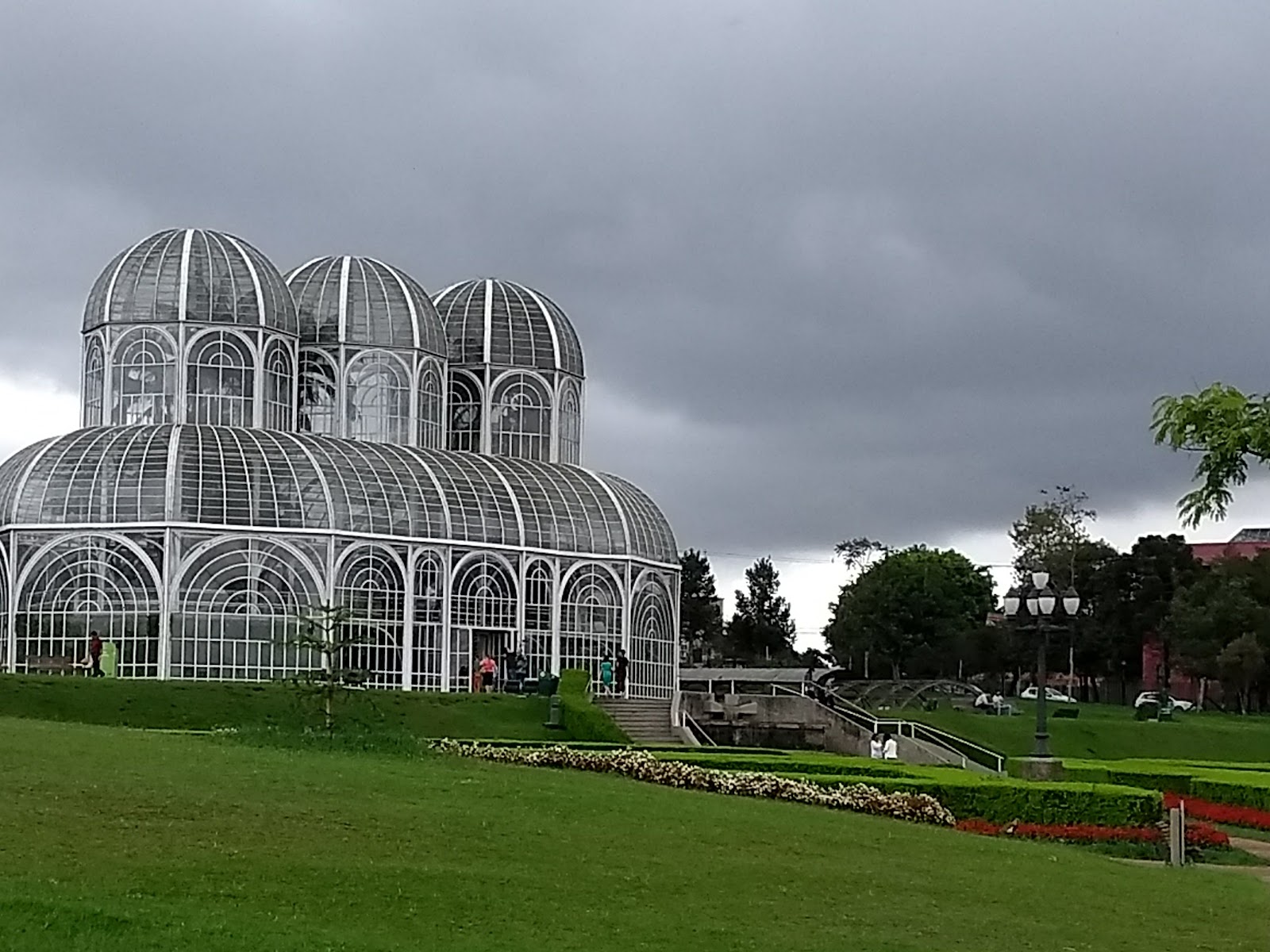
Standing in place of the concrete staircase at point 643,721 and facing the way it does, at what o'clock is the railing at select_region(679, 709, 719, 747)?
The railing is roughly at 8 o'clock from the concrete staircase.

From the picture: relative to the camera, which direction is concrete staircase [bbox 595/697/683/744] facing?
toward the camera

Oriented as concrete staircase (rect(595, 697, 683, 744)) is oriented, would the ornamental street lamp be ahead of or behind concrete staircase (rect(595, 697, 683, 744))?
ahead

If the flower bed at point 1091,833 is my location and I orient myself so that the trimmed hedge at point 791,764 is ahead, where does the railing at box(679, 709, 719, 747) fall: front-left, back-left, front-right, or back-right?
front-right

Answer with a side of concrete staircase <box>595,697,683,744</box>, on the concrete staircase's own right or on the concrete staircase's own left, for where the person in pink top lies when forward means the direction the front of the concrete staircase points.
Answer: on the concrete staircase's own right

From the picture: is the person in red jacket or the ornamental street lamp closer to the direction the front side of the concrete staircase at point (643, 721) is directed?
the ornamental street lamp

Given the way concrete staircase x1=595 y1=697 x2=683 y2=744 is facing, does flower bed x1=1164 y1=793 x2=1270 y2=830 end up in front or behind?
in front

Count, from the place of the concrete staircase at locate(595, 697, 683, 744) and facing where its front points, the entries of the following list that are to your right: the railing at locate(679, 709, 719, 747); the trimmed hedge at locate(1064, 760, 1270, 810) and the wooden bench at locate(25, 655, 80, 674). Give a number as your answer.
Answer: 1

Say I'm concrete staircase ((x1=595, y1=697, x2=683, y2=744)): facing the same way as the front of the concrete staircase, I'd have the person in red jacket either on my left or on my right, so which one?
on my right

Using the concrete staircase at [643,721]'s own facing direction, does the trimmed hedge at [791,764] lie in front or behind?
in front

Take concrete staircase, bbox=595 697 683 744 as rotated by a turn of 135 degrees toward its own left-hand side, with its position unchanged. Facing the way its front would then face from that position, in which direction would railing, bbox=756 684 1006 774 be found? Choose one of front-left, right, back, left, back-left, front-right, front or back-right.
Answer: front-right

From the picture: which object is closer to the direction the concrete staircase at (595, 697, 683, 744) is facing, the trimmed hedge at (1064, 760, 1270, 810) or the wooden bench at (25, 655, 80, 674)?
the trimmed hedge
